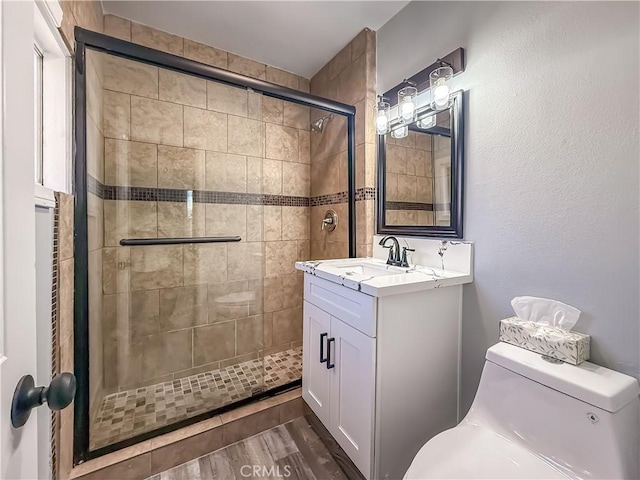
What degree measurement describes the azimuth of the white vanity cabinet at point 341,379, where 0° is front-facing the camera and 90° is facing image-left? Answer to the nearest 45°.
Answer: approximately 45°

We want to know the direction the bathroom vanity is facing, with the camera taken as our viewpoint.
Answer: facing the viewer and to the left of the viewer

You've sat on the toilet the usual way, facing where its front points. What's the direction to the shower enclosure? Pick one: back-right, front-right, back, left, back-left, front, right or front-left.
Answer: front-right

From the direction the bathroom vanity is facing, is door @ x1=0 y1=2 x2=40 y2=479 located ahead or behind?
ahead

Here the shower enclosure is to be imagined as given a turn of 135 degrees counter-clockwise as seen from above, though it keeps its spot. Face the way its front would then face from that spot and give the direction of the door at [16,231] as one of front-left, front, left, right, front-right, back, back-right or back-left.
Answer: back

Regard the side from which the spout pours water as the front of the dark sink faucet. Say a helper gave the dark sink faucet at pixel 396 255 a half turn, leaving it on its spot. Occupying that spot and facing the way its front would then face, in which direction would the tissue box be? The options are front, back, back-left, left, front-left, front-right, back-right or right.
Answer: right

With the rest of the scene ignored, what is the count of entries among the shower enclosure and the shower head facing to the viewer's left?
1

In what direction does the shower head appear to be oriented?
to the viewer's left

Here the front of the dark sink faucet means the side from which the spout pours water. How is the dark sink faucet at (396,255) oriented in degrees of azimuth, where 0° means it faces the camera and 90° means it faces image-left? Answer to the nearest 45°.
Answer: approximately 45°
